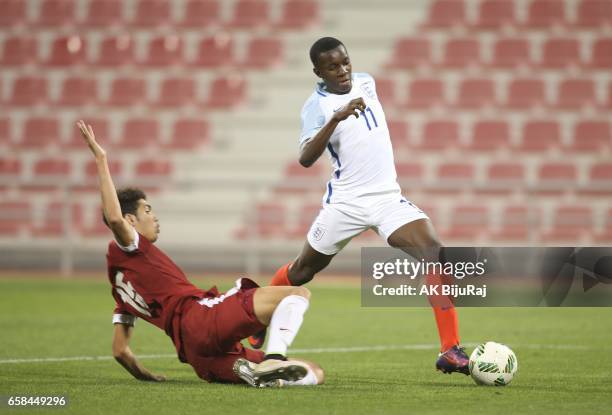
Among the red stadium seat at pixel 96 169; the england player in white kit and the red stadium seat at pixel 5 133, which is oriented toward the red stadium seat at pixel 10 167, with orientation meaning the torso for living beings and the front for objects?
the red stadium seat at pixel 5 133

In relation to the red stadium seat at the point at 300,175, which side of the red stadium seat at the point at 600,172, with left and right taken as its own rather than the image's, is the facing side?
right

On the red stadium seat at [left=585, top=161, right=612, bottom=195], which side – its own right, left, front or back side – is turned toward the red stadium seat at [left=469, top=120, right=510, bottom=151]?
right

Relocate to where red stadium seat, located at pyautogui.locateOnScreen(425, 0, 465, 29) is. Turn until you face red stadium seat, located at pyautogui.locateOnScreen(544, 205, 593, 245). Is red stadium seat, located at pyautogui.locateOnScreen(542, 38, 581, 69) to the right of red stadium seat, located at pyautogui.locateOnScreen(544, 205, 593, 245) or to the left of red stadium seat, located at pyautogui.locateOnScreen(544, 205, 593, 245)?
left

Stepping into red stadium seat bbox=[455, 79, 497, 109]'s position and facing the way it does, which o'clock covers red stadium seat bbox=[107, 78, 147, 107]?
red stadium seat bbox=[107, 78, 147, 107] is roughly at 3 o'clock from red stadium seat bbox=[455, 79, 497, 109].

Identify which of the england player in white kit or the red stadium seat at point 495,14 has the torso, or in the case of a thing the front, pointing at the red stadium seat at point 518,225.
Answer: the red stadium seat at point 495,14

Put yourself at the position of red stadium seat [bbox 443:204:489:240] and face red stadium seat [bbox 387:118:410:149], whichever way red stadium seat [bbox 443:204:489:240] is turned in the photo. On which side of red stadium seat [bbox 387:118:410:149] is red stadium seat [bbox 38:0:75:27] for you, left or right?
left

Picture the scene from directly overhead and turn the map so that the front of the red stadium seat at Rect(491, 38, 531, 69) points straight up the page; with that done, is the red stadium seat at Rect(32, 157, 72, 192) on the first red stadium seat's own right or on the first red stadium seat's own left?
on the first red stadium seat's own right

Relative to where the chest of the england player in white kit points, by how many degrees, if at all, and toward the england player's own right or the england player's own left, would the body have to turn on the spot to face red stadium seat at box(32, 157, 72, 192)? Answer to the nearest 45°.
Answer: approximately 180°

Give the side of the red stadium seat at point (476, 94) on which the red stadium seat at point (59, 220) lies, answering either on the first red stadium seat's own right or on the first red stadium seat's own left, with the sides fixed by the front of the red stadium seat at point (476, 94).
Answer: on the first red stadium seat's own right

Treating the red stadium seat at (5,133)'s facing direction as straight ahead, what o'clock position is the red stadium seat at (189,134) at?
the red stadium seat at (189,134) is roughly at 10 o'clock from the red stadium seat at (5,133).

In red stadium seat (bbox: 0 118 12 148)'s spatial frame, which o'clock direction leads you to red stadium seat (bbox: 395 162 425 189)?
red stadium seat (bbox: 395 162 425 189) is roughly at 10 o'clock from red stadium seat (bbox: 0 118 12 148).

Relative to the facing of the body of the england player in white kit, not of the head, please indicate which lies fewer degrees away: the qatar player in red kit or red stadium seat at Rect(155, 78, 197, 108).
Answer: the qatar player in red kit

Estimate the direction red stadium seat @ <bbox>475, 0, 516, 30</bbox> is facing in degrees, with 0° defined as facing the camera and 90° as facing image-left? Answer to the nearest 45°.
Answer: approximately 0°
